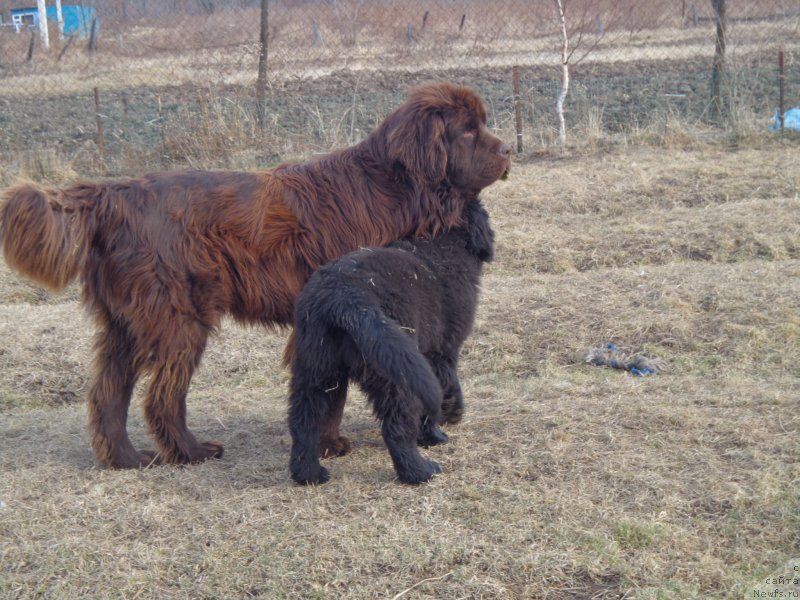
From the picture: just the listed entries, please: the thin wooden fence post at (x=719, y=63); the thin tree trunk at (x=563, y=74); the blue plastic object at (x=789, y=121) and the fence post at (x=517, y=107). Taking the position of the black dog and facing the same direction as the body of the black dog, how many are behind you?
0

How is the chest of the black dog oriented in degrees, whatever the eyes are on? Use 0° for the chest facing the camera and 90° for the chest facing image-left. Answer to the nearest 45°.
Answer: approximately 225°

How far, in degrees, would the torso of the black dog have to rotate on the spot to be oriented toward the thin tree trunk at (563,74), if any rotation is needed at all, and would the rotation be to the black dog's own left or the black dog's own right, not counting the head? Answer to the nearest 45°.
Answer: approximately 45° to the black dog's own left

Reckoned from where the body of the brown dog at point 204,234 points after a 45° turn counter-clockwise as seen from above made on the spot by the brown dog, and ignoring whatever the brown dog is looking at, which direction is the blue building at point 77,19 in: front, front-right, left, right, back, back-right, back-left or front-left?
front-left

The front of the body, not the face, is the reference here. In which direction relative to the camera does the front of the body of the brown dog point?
to the viewer's right

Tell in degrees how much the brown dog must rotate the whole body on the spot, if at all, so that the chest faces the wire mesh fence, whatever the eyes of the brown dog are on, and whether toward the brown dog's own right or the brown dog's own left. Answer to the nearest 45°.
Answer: approximately 90° to the brown dog's own left

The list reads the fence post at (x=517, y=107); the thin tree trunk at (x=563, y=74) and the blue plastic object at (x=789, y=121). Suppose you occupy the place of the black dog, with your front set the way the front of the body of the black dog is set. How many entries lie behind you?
0

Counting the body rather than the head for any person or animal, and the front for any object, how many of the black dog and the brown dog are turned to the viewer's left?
0

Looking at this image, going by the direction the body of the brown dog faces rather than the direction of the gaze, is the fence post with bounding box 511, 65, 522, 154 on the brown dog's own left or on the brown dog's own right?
on the brown dog's own left

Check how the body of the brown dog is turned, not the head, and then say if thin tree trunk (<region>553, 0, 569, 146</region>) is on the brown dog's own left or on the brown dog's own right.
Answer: on the brown dog's own left

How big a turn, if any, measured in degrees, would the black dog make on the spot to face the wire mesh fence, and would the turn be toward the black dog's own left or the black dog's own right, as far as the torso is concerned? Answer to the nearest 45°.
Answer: approximately 45° to the black dog's own left

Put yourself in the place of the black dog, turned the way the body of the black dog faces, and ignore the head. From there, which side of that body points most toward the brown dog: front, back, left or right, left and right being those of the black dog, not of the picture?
left

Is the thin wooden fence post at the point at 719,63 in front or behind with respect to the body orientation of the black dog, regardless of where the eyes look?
in front

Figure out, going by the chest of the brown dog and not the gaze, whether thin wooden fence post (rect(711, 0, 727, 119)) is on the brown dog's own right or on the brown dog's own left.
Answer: on the brown dog's own left
